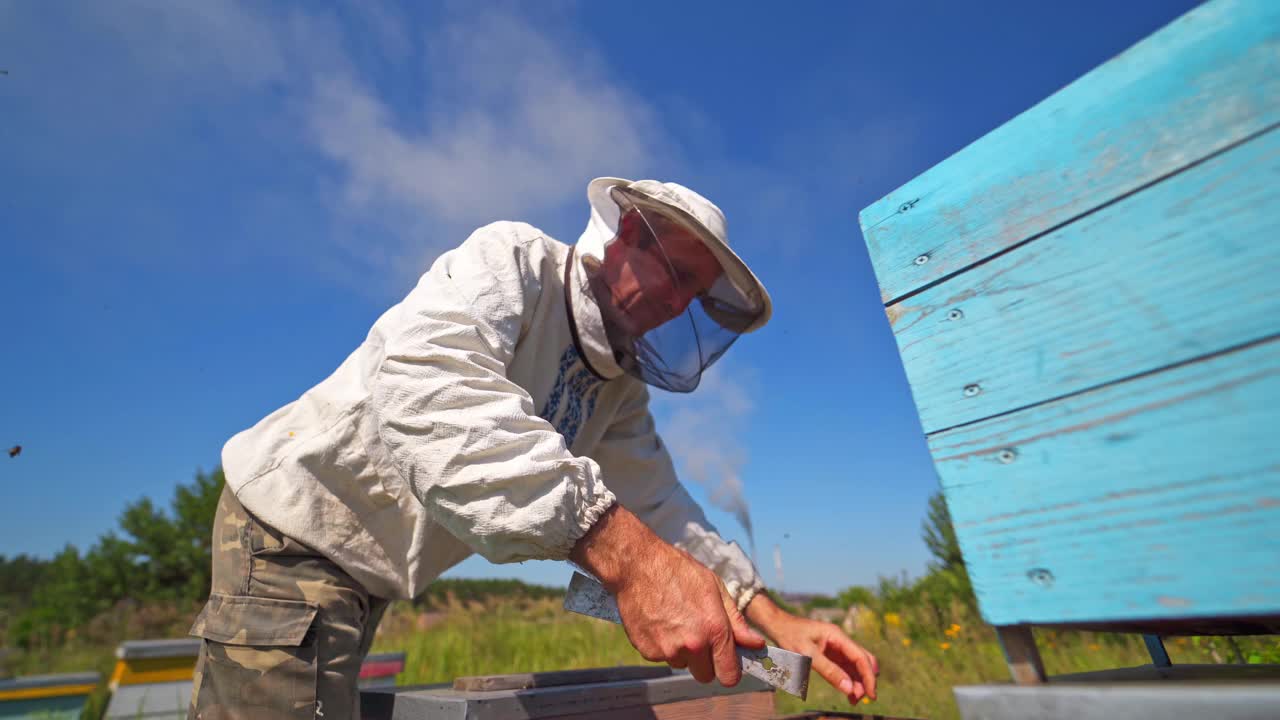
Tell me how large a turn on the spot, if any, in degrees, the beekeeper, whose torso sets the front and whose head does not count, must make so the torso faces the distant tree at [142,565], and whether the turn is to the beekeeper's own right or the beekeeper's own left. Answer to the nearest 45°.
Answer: approximately 135° to the beekeeper's own left

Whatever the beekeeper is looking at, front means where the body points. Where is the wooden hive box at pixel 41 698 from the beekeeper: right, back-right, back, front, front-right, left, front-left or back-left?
back-left

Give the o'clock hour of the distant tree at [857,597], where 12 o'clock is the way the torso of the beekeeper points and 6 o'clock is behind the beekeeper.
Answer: The distant tree is roughly at 10 o'clock from the beekeeper.

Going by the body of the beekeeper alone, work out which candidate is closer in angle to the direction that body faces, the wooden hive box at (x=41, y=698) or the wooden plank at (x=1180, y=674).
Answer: the wooden plank

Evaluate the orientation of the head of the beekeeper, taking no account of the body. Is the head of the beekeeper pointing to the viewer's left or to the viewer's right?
to the viewer's right

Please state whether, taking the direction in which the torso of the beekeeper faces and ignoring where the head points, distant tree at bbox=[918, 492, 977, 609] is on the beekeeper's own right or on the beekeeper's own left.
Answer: on the beekeeper's own left

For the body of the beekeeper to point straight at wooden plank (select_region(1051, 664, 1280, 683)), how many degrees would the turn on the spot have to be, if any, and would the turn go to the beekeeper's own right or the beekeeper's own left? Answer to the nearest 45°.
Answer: approximately 45° to the beekeeper's own right

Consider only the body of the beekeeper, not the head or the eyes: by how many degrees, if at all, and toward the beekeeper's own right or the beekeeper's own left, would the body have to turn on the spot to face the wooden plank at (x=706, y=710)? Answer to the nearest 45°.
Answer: approximately 45° to the beekeeper's own left

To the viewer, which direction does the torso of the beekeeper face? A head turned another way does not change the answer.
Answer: to the viewer's right
